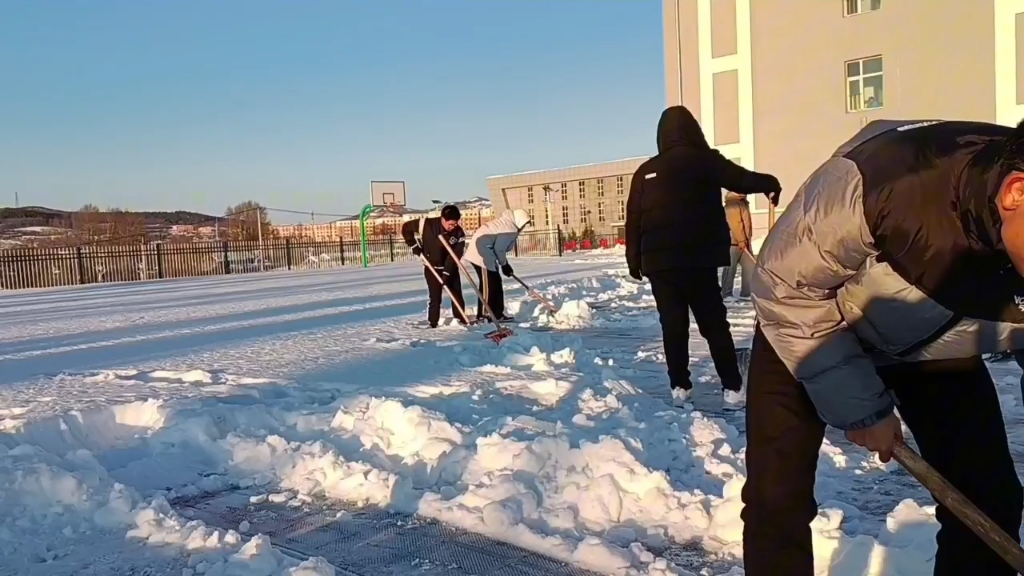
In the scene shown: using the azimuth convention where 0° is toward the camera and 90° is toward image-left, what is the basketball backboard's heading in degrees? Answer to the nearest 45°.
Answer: approximately 315°

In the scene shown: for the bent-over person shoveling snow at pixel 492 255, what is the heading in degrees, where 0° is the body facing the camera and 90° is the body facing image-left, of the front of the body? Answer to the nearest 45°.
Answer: approximately 270°

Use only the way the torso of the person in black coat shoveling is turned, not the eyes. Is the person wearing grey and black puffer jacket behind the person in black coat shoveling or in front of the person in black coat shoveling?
in front

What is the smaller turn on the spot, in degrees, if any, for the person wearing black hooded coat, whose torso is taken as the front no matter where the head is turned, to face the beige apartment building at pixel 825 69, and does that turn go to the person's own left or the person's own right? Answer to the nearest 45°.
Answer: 0° — they already face it

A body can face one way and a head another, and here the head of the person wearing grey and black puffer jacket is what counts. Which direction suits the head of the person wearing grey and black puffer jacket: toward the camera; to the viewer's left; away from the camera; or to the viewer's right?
to the viewer's right

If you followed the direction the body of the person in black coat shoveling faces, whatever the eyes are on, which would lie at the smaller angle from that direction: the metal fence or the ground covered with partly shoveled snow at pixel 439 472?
the ground covered with partly shoveled snow

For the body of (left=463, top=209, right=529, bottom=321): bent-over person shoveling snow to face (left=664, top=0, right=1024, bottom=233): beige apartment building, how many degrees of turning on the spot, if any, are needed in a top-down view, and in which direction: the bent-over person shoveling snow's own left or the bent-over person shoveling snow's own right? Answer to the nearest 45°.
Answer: approximately 45° to the bent-over person shoveling snow's own left

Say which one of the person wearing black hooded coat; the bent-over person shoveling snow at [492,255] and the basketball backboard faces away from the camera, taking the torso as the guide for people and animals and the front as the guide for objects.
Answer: the person wearing black hooded coat

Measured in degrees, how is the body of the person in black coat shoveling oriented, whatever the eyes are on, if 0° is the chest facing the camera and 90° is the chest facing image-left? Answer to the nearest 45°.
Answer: approximately 315°

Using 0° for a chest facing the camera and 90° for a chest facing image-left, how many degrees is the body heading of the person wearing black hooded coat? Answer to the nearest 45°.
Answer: approximately 180°

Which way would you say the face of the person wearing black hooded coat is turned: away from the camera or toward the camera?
away from the camera

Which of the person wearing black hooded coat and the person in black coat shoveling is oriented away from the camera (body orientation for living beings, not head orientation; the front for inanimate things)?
the person wearing black hooded coat
